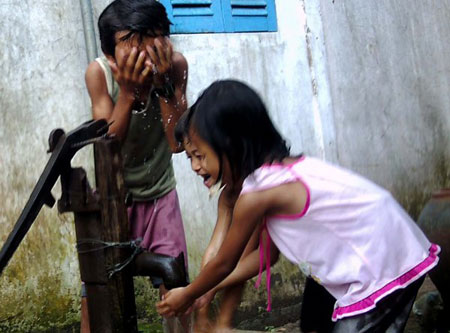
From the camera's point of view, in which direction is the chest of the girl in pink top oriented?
to the viewer's left
